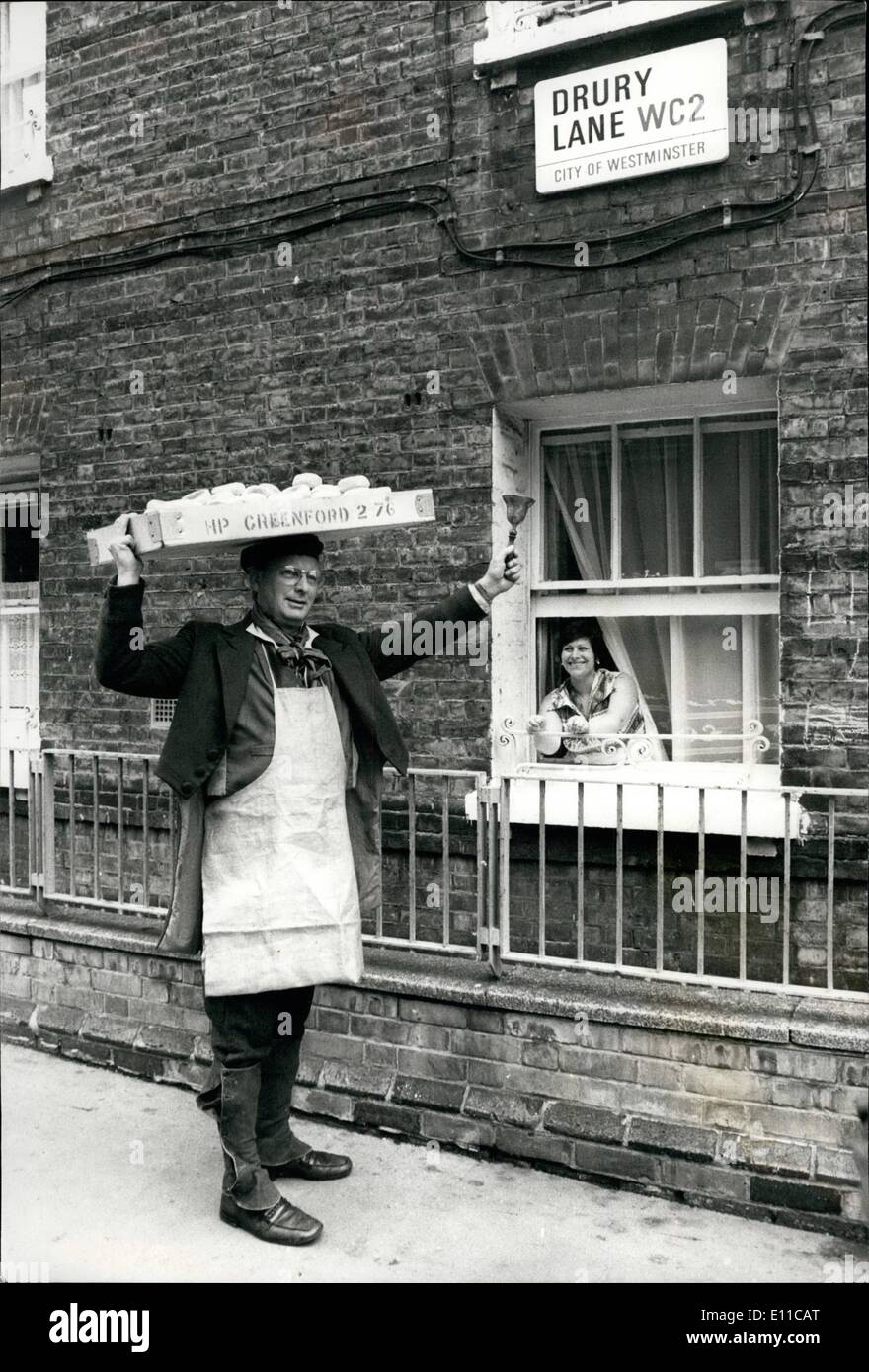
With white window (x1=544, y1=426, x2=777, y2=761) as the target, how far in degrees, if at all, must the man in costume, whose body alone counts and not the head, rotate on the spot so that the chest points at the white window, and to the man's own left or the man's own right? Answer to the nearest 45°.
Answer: approximately 90° to the man's own left

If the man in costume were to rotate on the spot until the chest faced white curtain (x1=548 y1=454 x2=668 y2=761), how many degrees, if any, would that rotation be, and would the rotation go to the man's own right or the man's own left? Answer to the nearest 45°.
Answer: approximately 90° to the man's own left

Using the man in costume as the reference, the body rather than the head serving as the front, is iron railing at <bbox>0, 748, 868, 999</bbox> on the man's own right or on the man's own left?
on the man's own left

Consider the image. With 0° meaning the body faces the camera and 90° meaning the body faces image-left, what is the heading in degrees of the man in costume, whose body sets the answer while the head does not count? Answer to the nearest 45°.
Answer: approximately 315°
